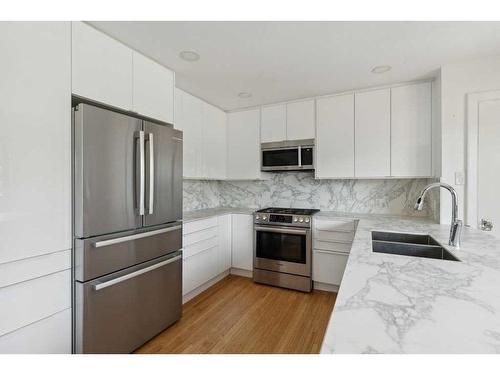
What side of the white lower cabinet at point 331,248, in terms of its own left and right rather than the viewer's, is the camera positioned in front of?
front

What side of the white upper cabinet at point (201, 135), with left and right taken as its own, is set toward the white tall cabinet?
right

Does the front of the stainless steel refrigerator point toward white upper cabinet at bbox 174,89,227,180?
no

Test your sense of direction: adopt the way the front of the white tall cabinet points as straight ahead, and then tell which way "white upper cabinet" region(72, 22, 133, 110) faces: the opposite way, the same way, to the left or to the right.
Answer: the same way

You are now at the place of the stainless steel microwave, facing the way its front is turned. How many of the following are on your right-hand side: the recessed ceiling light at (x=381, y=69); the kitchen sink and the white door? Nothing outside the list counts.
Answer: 0

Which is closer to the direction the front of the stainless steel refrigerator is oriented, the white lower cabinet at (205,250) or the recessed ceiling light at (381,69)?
the recessed ceiling light

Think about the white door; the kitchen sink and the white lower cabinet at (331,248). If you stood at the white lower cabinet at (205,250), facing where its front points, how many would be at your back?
0

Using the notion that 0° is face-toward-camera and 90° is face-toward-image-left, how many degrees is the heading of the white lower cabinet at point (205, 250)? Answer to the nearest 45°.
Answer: approximately 315°

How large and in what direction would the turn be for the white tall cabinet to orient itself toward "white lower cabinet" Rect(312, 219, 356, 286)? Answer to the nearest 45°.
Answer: approximately 45° to its left

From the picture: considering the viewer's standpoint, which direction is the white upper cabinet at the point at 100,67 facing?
facing the viewer and to the right of the viewer

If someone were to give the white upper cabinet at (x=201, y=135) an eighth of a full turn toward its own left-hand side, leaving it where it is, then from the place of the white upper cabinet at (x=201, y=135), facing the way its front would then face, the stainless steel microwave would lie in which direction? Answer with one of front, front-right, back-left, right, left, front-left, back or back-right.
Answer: front

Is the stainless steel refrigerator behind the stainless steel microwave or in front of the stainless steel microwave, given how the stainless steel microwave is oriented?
in front

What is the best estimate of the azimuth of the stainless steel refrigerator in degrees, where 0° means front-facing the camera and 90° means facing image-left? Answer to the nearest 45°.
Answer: approximately 315°

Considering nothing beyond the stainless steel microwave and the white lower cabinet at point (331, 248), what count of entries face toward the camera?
2

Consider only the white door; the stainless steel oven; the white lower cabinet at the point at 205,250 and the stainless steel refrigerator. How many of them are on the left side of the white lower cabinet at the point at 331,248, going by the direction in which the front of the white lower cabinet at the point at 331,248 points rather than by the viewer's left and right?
1

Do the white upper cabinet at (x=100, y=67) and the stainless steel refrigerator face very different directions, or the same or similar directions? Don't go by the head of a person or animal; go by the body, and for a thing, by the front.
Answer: same or similar directions
